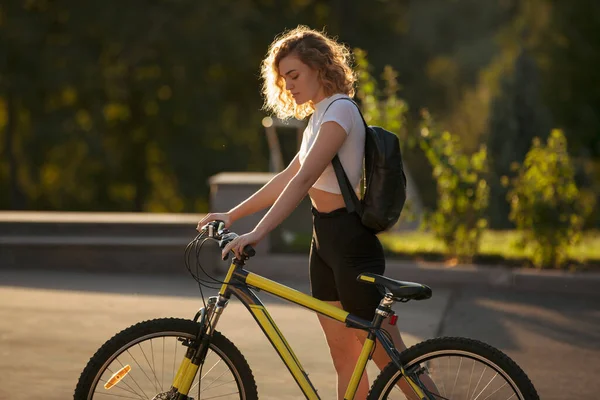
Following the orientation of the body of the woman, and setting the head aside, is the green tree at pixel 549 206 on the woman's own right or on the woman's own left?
on the woman's own right

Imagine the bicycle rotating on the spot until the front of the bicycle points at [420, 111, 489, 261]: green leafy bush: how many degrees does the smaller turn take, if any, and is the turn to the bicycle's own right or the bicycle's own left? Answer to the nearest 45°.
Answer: approximately 90° to the bicycle's own right

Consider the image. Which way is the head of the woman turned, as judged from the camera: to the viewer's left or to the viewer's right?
to the viewer's left

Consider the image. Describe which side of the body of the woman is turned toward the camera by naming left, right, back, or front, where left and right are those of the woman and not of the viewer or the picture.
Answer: left

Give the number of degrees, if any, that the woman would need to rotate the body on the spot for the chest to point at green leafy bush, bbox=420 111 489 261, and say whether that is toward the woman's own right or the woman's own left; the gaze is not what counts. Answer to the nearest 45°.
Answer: approximately 90° to the woman's own right

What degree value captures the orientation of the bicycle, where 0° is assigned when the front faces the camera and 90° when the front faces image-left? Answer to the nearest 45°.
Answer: approximately 90°

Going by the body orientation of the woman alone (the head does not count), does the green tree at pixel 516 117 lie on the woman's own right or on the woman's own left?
on the woman's own right
